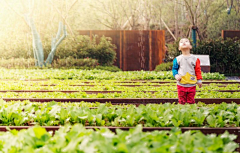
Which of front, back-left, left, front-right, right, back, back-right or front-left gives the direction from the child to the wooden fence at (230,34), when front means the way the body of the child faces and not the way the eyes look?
back

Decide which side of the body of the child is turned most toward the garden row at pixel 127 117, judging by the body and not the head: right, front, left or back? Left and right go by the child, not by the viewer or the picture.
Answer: front

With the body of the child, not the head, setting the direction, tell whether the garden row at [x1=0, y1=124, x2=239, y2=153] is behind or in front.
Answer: in front

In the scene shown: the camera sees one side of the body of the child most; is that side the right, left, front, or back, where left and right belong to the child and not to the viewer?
front
